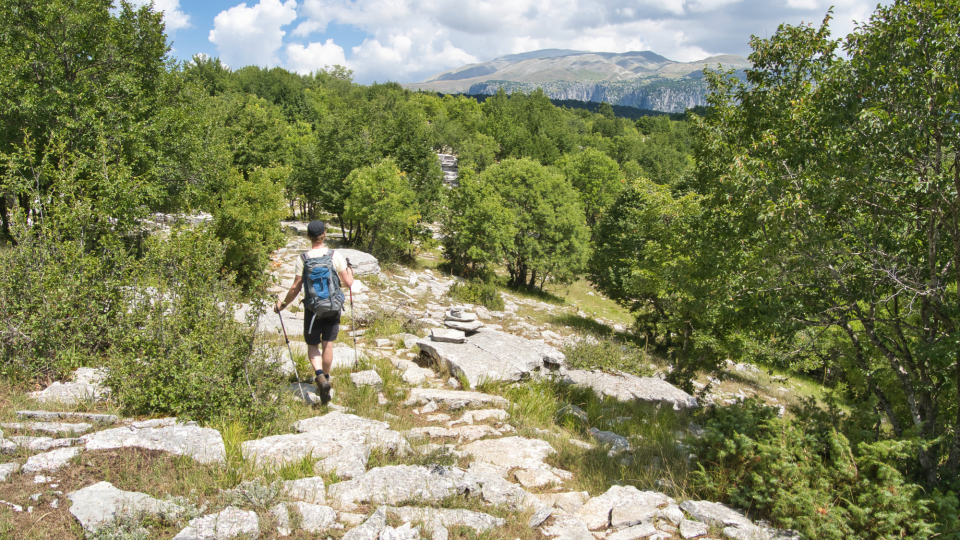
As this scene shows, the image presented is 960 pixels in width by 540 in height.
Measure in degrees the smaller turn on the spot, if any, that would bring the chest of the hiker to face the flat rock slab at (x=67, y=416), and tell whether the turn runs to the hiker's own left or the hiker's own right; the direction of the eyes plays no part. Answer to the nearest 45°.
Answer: approximately 135° to the hiker's own left

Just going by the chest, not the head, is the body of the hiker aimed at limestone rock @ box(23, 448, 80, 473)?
no

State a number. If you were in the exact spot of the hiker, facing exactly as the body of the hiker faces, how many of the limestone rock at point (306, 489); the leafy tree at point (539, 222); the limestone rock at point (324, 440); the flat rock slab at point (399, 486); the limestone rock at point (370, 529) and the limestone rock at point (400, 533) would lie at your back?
5

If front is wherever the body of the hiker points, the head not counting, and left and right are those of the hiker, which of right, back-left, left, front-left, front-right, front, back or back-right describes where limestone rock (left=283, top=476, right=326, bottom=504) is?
back

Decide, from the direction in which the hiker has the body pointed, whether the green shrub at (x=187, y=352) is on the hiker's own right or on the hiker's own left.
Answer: on the hiker's own left

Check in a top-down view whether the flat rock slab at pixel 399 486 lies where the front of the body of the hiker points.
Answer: no

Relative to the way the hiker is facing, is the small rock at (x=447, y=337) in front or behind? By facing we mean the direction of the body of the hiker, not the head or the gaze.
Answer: in front

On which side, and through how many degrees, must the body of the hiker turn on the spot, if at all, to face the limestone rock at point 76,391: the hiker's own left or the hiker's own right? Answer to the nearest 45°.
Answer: approximately 90° to the hiker's own left

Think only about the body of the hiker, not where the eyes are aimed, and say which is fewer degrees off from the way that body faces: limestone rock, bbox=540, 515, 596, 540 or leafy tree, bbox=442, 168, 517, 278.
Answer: the leafy tree

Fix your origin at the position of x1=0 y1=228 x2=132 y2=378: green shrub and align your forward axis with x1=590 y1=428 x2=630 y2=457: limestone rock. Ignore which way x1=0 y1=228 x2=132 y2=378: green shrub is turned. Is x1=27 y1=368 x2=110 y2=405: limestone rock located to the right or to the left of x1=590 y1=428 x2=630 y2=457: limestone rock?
right

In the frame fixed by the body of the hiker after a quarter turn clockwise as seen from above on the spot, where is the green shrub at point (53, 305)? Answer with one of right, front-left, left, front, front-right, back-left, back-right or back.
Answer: back

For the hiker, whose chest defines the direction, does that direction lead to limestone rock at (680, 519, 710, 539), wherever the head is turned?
no

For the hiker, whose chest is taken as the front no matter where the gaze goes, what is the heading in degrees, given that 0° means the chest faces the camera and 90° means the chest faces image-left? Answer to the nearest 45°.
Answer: approximately 180°

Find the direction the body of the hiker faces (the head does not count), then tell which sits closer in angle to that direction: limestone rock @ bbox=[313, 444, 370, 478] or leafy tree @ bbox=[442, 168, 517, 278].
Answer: the leafy tree

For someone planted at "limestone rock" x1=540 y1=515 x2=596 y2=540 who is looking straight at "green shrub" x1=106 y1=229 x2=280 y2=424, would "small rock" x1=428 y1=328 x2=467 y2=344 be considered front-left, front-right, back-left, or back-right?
front-right

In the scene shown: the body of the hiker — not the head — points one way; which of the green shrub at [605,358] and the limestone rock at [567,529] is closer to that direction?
the green shrub

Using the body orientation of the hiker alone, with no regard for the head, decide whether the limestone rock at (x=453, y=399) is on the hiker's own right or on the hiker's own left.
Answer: on the hiker's own right

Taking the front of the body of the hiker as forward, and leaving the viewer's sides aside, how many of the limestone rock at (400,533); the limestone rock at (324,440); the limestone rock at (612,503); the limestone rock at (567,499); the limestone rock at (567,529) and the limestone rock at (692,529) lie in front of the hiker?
0

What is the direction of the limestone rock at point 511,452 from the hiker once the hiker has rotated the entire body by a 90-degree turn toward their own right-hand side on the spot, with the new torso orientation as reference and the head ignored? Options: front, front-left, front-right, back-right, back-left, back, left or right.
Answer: front-right
